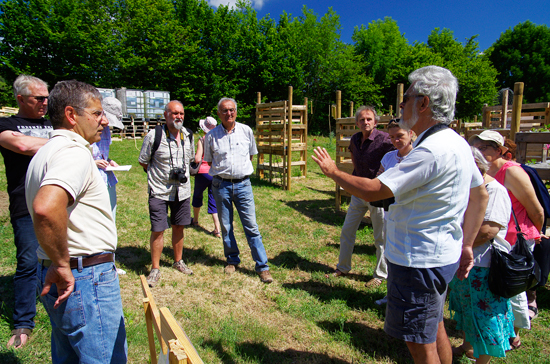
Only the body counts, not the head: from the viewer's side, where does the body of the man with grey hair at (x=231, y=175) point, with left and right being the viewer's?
facing the viewer

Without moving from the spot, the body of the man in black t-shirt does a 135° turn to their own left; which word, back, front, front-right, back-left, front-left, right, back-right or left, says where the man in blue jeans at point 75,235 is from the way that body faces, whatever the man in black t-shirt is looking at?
back

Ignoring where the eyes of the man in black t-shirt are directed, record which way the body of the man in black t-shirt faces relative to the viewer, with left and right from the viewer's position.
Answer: facing the viewer and to the right of the viewer

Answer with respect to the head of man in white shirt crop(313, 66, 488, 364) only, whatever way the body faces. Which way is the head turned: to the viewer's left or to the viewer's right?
to the viewer's left

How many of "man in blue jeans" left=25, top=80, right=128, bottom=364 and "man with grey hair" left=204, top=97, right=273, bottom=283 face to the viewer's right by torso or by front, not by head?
1

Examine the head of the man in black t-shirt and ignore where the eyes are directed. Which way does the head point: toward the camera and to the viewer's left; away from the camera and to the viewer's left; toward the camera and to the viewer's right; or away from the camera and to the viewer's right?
toward the camera and to the viewer's right

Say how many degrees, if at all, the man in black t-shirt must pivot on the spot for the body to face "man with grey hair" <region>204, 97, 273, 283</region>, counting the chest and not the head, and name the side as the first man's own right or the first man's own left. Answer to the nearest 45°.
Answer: approximately 45° to the first man's own left

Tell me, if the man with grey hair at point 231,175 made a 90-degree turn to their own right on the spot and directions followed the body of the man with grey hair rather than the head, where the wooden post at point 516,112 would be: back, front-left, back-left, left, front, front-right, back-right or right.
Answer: back

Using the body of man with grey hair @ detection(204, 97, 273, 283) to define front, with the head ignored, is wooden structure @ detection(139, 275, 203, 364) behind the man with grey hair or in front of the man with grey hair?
in front

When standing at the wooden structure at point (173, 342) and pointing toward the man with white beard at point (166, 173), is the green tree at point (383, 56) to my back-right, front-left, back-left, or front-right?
front-right

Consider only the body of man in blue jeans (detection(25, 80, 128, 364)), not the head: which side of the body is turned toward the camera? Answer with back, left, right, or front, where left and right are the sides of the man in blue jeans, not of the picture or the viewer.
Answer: right

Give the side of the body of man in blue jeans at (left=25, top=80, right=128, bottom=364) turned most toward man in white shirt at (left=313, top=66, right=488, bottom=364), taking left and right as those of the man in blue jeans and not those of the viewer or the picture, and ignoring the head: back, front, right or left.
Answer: front

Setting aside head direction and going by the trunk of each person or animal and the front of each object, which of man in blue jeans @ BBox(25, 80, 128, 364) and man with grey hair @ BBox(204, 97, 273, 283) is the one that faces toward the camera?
the man with grey hair
